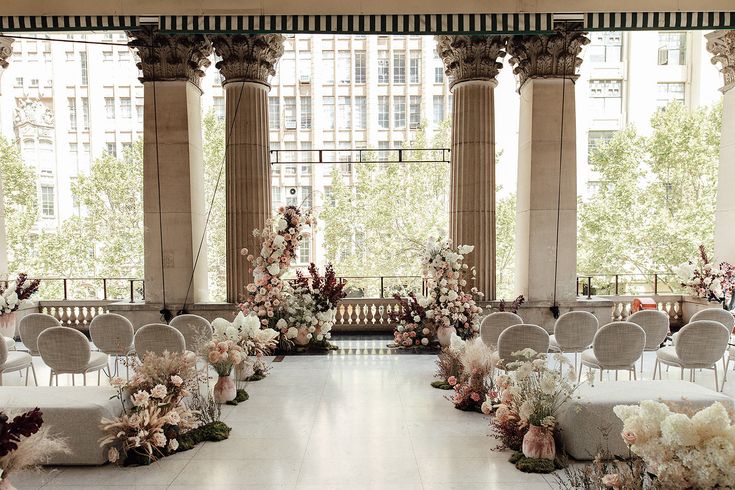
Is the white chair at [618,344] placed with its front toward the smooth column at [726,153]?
no

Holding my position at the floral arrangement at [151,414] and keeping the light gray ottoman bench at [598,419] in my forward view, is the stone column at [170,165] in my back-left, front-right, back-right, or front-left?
back-left

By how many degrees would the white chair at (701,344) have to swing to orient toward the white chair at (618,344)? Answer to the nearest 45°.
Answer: approximately 90° to its left

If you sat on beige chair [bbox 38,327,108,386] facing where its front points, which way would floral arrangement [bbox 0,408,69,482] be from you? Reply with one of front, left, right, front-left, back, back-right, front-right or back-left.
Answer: back-right

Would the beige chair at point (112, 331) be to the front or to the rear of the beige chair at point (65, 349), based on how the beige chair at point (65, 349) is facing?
to the front

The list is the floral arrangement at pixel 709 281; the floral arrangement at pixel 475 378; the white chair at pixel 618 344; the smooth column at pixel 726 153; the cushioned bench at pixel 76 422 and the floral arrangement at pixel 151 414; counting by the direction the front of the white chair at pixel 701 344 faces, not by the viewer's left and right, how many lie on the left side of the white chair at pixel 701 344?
4

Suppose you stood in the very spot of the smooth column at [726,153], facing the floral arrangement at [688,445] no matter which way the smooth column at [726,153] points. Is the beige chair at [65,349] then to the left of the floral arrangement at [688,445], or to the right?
right

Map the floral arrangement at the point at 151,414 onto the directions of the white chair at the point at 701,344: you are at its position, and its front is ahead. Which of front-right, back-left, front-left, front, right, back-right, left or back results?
left

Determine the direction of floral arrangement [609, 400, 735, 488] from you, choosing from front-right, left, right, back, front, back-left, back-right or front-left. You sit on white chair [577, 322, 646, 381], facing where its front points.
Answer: back-left

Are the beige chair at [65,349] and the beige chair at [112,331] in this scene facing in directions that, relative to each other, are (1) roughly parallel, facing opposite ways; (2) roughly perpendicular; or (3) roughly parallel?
roughly parallel

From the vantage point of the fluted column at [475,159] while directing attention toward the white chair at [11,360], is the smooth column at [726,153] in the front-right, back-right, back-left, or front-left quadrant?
back-left

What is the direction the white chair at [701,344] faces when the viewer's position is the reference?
facing away from the viewer and to the left of the viewer

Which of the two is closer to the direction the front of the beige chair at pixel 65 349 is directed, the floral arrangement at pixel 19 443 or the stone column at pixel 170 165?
the stone column

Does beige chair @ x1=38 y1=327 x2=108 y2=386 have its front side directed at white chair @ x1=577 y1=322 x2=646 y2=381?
no

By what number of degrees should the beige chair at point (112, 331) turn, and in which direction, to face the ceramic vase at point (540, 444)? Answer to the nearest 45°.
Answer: approximately 90° to its right

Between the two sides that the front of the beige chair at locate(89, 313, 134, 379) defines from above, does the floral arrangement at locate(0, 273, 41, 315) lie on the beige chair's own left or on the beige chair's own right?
on the beige chair's own left

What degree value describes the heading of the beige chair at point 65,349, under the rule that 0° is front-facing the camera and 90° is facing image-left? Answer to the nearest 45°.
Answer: approximately 225°

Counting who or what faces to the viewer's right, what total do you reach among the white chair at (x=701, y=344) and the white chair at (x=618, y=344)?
0

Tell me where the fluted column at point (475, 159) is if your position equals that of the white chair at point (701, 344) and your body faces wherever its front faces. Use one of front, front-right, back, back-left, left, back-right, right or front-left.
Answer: front
